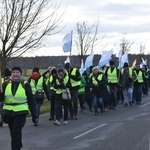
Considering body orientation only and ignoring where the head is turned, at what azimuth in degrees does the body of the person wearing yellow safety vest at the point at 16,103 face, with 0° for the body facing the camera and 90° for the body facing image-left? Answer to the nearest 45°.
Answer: approximately 0°

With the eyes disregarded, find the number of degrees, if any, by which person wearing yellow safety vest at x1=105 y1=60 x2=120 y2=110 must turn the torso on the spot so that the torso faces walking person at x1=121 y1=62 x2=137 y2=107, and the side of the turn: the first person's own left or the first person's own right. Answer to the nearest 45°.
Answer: approximately 135° to the first person's own left

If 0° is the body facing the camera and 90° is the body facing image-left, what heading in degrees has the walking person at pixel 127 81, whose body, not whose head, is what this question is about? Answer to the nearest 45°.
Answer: approximately 0°

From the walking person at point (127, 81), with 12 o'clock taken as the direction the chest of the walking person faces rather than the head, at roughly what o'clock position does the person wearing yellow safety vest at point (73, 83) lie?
The person wearing yellow safety vest is roughly at 1 o'clock from the walking person.

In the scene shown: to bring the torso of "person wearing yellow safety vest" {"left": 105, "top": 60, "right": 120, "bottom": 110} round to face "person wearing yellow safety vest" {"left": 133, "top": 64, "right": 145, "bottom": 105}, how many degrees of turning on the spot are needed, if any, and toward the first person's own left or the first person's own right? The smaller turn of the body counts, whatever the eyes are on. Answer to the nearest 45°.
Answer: approximately 135° to the first person's own left

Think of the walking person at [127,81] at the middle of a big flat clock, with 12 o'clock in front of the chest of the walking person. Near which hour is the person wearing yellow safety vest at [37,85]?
The person wearing yellow safety vest is roughly at 1 o'clock from the walking person.
